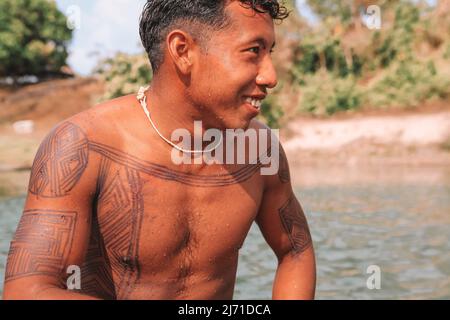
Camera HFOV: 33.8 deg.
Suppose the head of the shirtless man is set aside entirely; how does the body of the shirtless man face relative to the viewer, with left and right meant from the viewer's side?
facing the viewer and to the right of the viewer

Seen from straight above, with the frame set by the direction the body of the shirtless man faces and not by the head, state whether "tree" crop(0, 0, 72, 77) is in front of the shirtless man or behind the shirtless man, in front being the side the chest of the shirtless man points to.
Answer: behind

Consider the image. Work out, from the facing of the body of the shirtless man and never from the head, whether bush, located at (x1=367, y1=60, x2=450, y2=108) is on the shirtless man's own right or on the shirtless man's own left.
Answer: on the shirtless man's own left

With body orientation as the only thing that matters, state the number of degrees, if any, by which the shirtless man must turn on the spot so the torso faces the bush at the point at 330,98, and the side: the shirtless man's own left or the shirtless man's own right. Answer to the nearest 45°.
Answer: approximately 135° to the shirtless man's own left

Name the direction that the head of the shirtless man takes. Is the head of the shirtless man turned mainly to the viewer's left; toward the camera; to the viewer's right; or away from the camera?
to the viewer's right
